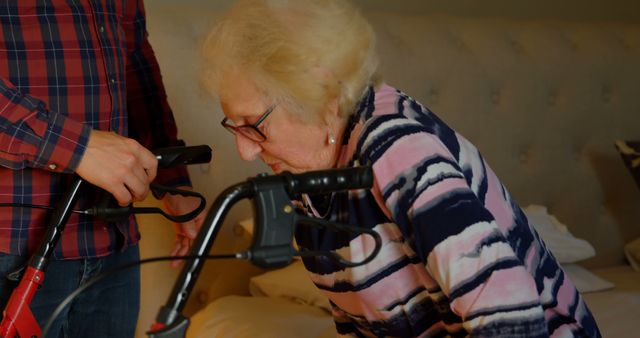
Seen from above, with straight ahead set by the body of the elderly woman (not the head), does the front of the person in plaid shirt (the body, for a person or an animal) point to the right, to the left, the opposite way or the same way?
the opposite way

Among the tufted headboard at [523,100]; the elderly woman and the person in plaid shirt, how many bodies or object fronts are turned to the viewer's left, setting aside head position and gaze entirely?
1

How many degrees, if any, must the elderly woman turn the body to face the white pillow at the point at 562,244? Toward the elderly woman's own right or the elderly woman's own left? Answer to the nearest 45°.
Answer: approximately 135° to the elderly woman's own right

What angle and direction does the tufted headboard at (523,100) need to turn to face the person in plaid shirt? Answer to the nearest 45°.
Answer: approximately 45° to its right

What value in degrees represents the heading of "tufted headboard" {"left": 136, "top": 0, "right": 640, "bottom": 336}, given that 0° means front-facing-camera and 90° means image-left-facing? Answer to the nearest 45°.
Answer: approximately 0°

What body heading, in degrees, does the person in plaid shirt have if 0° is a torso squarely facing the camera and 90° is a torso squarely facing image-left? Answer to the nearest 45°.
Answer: approximately 315°

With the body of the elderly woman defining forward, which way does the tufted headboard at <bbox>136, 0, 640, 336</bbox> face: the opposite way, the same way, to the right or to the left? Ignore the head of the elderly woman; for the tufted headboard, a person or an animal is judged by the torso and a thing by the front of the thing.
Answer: to the left

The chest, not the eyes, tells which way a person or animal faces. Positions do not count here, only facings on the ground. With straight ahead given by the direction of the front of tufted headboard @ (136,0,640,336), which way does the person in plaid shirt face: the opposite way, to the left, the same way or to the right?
to the left

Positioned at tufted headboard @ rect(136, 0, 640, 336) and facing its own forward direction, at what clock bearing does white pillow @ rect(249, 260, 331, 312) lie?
The white pillow is roughly at 1 o'clock from the tufted headboard.

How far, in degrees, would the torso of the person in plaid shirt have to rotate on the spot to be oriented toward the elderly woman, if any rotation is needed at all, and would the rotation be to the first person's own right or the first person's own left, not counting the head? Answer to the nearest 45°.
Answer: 0° — they already face them

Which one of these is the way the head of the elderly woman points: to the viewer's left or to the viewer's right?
to the viewer's left

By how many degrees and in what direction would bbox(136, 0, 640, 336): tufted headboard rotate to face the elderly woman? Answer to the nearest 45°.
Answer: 0° — it already faces them

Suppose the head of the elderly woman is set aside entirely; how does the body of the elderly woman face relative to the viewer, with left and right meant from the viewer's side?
facing to the left of the viewer
